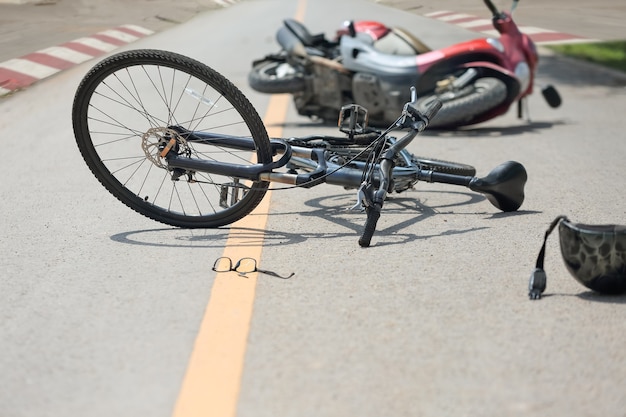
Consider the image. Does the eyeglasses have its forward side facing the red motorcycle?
no

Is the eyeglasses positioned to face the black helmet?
no

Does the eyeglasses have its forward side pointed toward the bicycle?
no

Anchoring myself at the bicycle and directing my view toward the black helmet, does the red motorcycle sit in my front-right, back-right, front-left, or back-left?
back-left

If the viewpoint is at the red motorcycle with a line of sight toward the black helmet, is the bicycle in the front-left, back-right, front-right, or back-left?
front-right

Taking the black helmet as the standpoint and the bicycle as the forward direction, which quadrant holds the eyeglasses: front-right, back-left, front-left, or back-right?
front-left

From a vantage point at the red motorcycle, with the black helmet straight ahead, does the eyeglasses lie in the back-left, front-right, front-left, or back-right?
front-right
